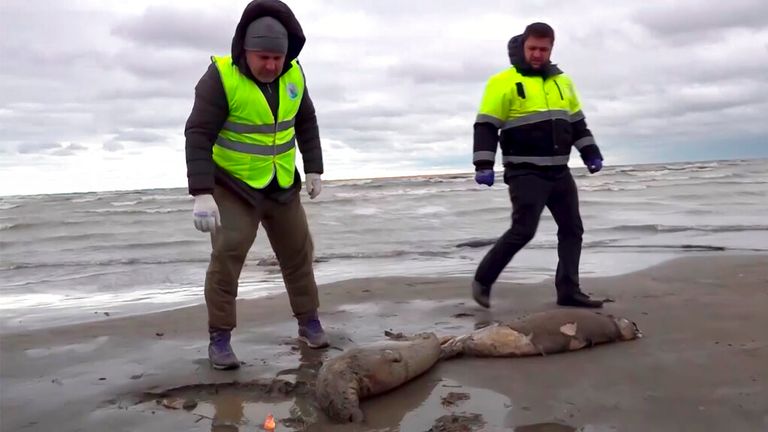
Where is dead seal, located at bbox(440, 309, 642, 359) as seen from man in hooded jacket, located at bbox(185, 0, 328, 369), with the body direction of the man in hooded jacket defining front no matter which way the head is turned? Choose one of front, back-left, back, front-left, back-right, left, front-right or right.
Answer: front-left

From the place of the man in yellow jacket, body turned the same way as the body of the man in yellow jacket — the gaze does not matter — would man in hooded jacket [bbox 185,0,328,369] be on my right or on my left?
on my right

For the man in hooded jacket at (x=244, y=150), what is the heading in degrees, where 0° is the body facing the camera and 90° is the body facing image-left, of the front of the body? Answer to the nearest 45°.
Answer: approximately 315°

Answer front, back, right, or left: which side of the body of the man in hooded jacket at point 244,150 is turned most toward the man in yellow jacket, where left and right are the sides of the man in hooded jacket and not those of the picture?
left
